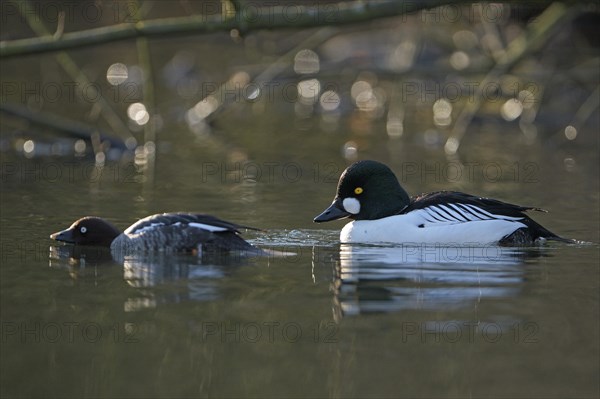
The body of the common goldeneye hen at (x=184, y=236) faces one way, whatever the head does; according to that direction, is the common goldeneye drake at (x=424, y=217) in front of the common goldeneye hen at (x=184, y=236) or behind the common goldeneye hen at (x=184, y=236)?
behind

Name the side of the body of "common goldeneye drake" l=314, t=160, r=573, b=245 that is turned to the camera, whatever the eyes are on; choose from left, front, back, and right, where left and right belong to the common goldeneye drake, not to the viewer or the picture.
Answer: left

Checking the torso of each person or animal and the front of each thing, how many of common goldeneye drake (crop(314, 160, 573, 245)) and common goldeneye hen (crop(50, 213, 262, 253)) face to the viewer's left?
2

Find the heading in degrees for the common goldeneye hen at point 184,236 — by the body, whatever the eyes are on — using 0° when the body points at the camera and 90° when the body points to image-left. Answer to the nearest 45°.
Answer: approximately 90°
